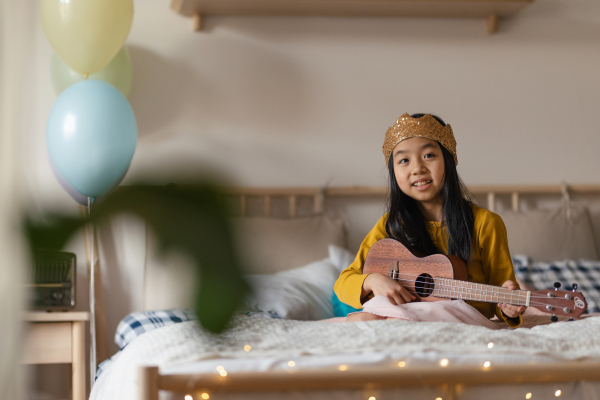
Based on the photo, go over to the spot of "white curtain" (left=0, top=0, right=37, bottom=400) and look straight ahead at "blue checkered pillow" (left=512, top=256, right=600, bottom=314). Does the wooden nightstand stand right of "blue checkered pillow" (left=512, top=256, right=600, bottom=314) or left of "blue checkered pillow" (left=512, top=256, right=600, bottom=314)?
left

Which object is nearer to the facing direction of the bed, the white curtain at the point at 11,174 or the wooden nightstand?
the white curtain

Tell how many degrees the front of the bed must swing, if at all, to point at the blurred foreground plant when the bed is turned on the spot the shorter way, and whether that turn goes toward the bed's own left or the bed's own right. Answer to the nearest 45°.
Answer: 0° — it already faces it

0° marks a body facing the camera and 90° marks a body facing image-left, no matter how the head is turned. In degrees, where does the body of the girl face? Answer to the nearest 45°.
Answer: approximately 0°

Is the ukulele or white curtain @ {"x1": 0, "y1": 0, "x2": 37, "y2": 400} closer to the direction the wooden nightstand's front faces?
the white curtain

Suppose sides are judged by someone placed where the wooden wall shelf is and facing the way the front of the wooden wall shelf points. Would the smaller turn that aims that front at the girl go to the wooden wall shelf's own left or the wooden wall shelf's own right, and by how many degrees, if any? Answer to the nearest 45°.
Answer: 0° — it already faces them
